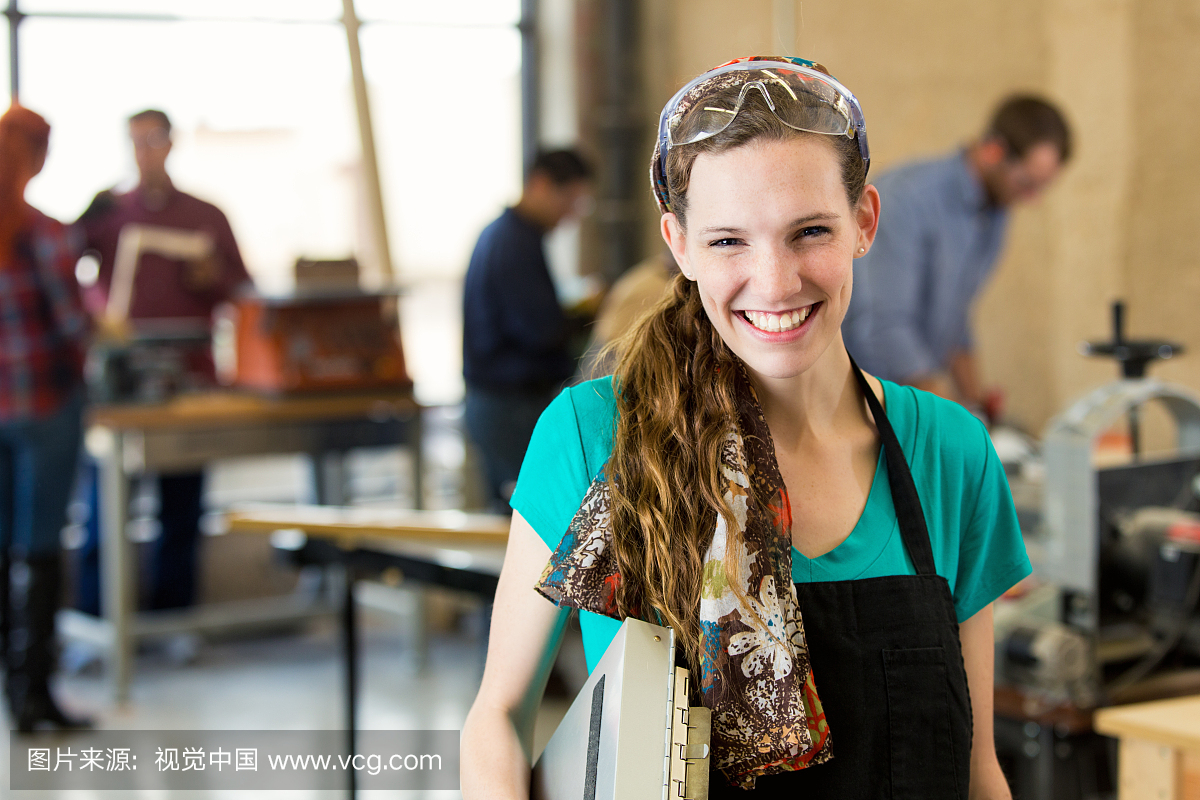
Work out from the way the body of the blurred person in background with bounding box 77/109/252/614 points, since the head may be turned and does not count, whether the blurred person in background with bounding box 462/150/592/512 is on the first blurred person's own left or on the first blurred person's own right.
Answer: on the first blurred person's own left

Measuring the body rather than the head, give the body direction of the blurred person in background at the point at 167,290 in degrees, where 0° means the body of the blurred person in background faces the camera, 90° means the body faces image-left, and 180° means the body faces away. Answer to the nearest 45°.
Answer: approximately 0°

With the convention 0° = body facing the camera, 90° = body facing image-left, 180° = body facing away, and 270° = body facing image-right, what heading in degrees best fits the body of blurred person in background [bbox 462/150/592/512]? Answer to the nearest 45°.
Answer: approximately 270°

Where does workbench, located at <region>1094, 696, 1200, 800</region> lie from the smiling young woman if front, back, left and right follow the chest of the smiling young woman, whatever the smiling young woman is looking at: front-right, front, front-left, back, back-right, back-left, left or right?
back-left

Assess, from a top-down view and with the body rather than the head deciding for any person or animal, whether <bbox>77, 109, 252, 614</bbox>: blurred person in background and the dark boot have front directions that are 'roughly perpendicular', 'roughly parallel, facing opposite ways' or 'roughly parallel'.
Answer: roughly perpendicular

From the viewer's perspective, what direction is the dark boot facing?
to the viewer's right
